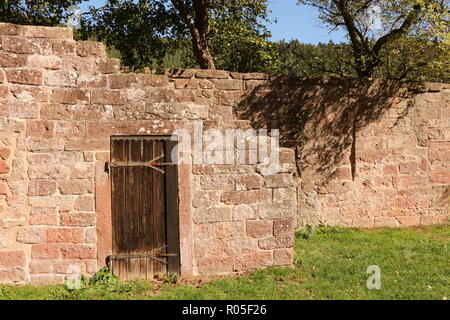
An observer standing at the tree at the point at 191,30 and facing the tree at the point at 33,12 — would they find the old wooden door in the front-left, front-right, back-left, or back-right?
front-left

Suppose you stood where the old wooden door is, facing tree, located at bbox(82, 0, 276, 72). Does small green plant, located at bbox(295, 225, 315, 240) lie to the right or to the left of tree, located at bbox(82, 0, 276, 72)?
right

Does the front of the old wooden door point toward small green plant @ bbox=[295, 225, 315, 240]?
no

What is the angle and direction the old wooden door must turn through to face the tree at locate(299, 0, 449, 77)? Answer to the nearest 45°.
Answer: approximately 135° to its left

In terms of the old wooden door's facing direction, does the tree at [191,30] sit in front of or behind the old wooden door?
behind

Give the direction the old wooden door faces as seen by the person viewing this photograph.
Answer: facing the viewer

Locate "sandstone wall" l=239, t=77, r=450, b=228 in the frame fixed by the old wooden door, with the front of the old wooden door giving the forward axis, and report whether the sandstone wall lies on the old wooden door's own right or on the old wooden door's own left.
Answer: on the old wooden door's own left

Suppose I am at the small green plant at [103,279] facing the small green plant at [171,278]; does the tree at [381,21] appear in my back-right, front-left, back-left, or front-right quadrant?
front-left

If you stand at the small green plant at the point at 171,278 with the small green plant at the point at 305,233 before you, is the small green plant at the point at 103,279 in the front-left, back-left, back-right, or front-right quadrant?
back-left
